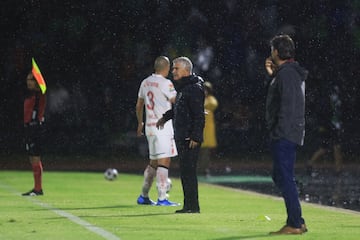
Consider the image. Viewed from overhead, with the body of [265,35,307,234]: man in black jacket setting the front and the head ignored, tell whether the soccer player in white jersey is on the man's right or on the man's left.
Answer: on the man's right

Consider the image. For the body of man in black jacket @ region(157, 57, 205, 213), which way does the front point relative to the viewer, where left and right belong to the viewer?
facing to the left of the viewer

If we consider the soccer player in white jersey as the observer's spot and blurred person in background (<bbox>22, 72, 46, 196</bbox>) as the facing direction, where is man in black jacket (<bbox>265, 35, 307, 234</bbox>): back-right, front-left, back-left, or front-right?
back-left

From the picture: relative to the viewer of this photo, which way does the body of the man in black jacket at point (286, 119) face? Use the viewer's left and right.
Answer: facing to the left of the viewer

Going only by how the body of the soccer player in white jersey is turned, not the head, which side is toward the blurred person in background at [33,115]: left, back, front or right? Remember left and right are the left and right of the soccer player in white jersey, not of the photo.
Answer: left

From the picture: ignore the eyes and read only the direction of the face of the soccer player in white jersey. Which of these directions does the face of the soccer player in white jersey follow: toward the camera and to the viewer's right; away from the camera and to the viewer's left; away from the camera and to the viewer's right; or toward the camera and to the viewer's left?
away from the camera and to the viewer's right

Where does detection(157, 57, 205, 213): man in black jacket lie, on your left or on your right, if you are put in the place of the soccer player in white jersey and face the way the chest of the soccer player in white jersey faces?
on your right

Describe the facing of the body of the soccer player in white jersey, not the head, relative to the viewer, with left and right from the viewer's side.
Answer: facing away from the viewer and to the right of the viewer

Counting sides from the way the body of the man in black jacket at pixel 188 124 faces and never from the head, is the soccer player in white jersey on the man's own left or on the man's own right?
on the man's own right
